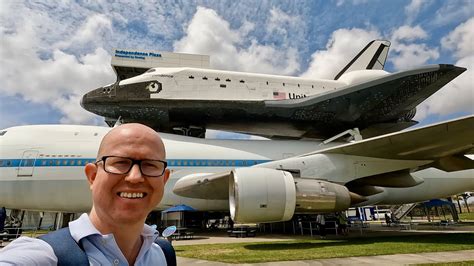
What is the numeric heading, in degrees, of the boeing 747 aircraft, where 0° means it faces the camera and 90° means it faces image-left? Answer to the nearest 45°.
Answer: approximately 90°

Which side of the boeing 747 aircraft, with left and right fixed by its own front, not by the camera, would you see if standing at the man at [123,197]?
left
